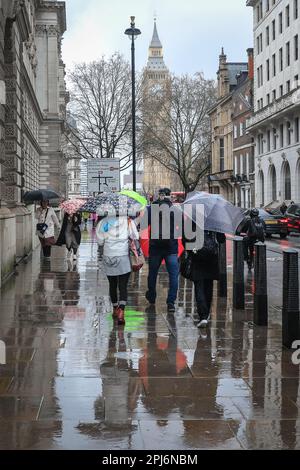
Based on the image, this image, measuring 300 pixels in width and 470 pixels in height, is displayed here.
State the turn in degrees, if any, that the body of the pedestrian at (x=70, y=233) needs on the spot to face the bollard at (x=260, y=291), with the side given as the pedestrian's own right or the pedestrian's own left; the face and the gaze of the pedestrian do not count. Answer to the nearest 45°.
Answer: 0° — they already face it

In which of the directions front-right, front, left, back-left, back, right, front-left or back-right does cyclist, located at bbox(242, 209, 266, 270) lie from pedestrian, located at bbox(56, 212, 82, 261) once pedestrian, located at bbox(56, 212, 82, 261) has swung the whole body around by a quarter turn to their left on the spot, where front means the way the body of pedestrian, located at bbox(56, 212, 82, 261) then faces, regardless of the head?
front-right

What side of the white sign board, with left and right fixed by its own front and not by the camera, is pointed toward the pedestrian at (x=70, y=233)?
front

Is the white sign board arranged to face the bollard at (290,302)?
yes

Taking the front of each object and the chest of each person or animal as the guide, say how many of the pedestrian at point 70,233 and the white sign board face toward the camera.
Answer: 2

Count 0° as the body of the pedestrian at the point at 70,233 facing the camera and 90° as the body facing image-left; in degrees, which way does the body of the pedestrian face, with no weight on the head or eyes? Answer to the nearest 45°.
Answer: approximately 0°

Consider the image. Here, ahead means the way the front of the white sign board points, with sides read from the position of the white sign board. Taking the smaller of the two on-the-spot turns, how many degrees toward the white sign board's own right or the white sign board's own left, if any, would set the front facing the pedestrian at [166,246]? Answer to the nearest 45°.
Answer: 0° — it already faces them

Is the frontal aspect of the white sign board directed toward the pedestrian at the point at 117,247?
yes

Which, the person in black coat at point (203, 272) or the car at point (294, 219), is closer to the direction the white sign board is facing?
the person in black coat
